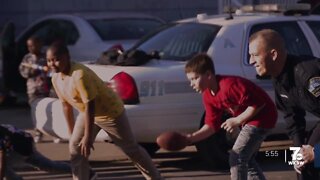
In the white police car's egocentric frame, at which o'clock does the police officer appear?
The police officer is roughly at 4 o'clock from the white police car.

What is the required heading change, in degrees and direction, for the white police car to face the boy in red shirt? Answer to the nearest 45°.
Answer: approximately 135° to its right

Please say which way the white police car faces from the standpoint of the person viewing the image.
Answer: facing away from the viewer and to the right of the viewer

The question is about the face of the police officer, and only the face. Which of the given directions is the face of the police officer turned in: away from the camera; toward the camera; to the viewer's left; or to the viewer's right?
to the viewer's left
